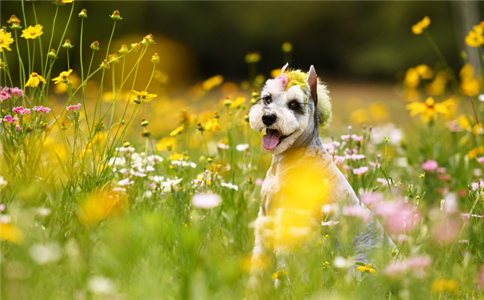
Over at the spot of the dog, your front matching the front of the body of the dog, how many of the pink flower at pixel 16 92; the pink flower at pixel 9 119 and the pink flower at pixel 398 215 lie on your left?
1

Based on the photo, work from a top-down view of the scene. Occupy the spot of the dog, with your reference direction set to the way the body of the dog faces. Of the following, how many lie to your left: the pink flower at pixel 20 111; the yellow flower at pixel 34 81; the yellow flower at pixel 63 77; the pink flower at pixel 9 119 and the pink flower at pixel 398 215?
1

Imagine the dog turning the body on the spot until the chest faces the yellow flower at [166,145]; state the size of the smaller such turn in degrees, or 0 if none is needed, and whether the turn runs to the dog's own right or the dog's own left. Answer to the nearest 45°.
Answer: approximately 90° to the dog's own right

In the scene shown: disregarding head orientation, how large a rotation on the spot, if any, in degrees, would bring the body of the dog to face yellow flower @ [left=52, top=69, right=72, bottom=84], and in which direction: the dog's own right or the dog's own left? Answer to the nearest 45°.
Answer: approximately 45° to the dog's own right

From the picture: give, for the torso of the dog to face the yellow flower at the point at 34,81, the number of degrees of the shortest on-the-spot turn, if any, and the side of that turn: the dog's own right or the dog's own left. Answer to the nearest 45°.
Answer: approximately 45° to the dog's own right

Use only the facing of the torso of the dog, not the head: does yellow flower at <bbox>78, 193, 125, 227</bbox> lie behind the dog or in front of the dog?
in front

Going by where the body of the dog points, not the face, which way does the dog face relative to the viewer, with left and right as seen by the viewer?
facing the viewer and to the left of the viewer

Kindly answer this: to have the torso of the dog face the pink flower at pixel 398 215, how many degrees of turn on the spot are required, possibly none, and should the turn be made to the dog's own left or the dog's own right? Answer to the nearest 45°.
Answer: approximately 90° to the dog's own left

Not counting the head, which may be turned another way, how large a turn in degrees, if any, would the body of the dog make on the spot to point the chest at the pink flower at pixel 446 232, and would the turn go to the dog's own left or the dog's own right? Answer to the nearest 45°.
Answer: approximately 135° to the dog's own left
